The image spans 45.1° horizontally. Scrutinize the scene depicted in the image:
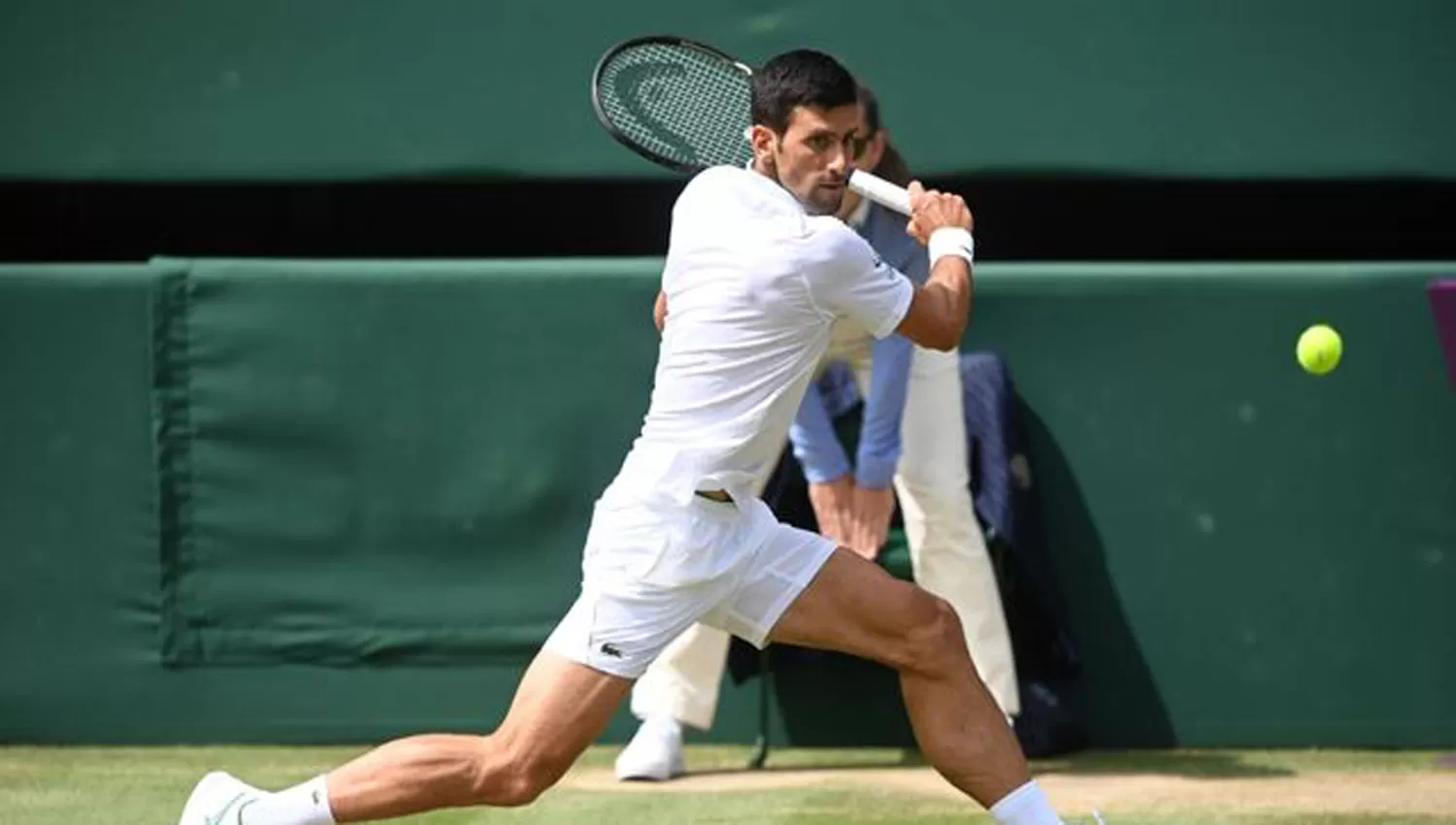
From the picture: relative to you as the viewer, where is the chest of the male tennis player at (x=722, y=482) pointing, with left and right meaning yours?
facing away from the viewer and to the right of the viewer

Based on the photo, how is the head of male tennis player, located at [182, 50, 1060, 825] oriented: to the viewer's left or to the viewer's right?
to the viewer's right
